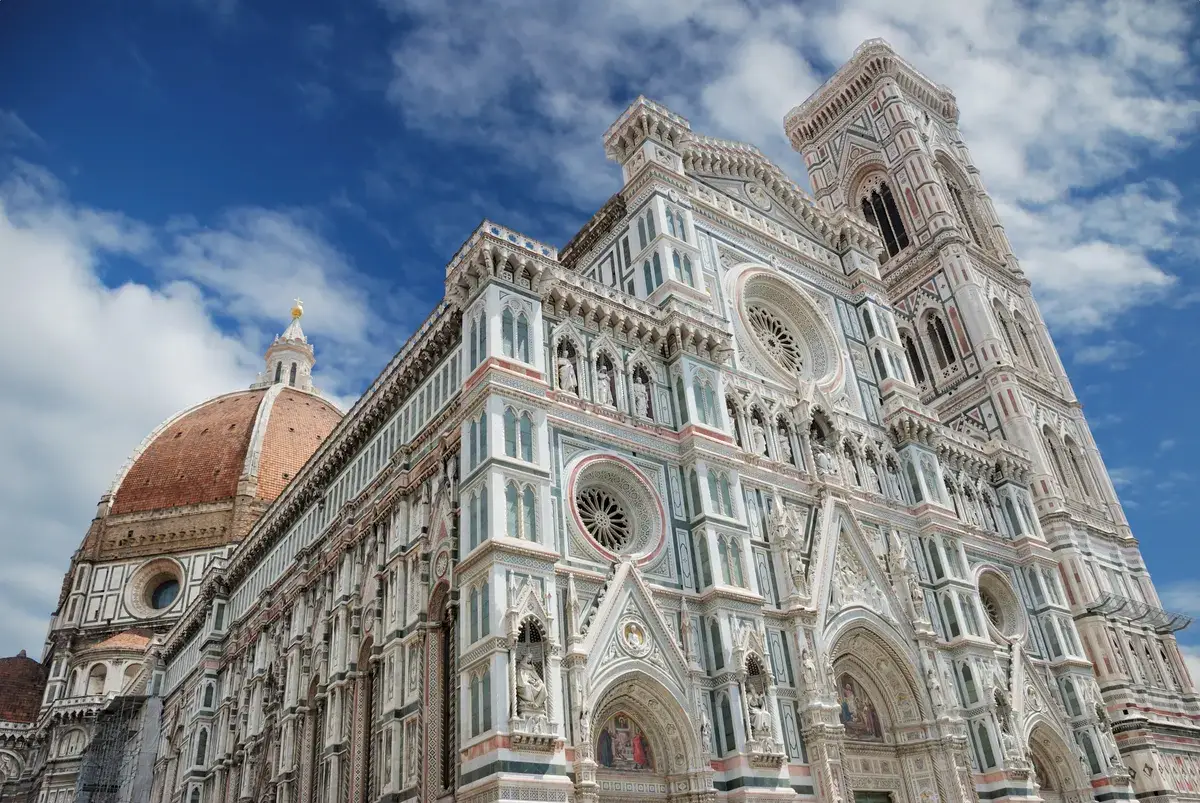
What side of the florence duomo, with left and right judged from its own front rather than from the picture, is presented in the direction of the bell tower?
left

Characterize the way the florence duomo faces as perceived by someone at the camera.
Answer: facing the viewer and to the right of the viewer
